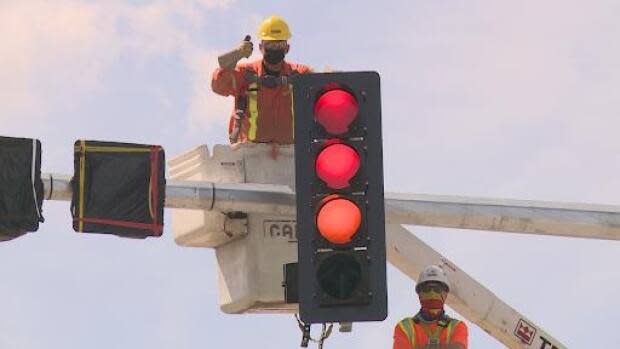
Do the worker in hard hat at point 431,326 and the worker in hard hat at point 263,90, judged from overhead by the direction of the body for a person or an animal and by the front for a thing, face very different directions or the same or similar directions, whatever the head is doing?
same or similar directions

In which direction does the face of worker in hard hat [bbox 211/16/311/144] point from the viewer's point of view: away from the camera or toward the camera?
toward the camera

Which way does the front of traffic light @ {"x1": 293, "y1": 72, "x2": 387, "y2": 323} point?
toward the camera

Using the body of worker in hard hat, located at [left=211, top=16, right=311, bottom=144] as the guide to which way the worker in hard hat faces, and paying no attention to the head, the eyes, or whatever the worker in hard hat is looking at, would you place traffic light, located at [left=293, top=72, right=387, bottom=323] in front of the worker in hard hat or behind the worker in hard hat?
in front

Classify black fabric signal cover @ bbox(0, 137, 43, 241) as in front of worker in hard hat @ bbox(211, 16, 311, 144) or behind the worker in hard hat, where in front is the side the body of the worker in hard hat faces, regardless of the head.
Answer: in front

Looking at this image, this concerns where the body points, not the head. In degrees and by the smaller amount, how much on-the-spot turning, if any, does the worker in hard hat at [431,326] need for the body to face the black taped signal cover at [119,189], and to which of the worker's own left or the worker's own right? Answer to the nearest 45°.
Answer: approximately 90° to the worker's own right

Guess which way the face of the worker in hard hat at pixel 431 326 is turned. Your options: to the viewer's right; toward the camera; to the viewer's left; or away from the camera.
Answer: toward the camera

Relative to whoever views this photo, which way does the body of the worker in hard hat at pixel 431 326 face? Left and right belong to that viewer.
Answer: facing the viewer

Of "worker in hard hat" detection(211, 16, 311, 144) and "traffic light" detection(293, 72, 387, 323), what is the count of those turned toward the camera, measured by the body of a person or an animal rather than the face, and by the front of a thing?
2

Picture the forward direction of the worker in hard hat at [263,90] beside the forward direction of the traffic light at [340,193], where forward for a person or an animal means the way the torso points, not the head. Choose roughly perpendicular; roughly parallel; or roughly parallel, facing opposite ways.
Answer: roughly parallel

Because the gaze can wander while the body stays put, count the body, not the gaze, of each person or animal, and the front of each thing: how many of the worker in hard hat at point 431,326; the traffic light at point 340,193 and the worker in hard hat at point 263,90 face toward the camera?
3
